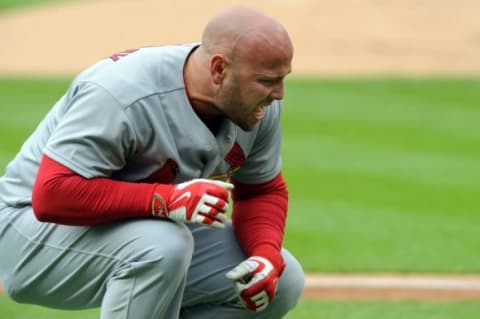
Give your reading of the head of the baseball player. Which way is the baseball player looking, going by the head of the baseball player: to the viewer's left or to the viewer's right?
to the viewer's right

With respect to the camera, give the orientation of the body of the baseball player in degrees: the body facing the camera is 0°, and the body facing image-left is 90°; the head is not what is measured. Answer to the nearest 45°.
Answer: approximately 315°
